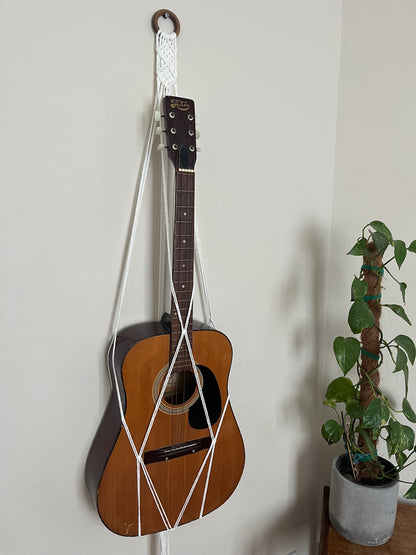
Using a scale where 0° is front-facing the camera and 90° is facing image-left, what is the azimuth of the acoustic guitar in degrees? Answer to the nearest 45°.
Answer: approximately 315°

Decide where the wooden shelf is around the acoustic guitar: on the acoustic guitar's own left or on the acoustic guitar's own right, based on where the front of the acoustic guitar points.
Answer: on the acoustic guitar's own left
